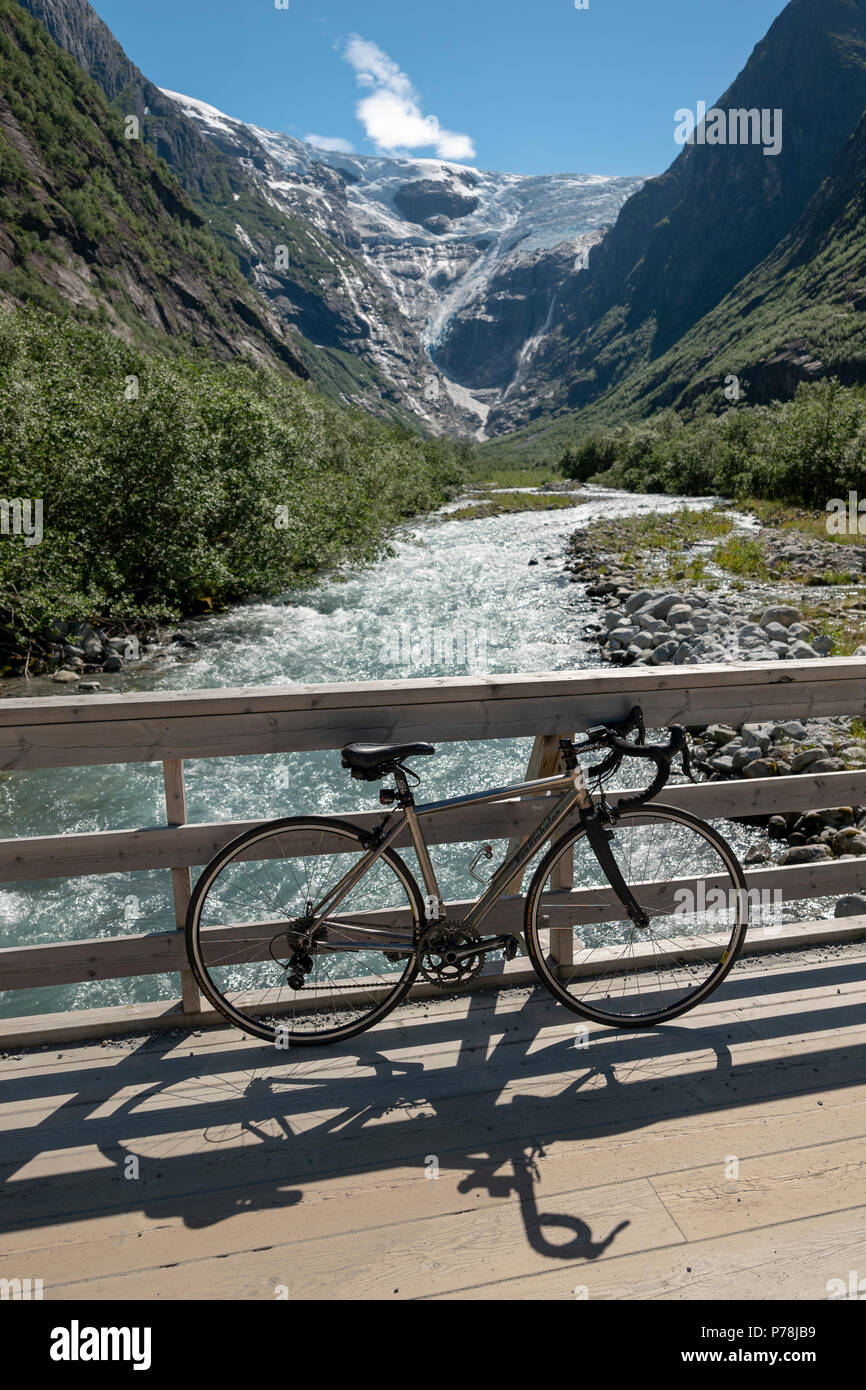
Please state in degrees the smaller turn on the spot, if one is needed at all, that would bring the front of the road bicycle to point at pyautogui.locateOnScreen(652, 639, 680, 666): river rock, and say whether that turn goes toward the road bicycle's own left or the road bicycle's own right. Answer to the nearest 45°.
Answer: approximately 90° to the road bicycle's own left

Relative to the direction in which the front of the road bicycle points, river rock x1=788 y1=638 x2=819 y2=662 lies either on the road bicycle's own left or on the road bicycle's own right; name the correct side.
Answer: on the road bicycle's own left

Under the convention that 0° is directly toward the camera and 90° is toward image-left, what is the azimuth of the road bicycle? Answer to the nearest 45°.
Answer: approximately 270°

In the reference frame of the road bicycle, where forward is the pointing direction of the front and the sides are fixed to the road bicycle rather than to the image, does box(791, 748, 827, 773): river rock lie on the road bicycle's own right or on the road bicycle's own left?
on the road bicycle's own left

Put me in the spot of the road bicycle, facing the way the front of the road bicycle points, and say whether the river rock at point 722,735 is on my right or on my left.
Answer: on my left

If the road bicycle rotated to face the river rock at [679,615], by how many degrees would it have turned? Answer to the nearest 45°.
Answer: approximately 90° to its left

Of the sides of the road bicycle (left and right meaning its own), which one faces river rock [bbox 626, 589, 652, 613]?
left

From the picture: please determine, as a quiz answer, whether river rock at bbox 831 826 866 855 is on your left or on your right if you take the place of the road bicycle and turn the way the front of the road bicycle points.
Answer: on your left

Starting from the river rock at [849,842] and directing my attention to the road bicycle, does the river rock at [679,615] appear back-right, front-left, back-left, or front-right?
back-right
